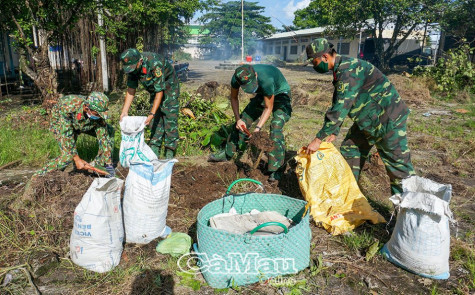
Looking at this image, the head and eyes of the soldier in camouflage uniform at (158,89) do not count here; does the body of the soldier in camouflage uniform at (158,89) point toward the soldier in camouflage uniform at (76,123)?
yes

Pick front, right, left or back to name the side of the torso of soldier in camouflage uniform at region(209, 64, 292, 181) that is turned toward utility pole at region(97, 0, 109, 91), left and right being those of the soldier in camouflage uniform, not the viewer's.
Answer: right

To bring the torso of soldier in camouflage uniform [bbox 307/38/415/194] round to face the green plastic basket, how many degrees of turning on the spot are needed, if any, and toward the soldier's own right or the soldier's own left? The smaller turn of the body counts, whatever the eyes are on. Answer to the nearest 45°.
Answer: approximately 45° to the soldier's own left

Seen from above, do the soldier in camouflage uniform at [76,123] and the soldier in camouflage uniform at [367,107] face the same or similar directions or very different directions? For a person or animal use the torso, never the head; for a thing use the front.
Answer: very different directions

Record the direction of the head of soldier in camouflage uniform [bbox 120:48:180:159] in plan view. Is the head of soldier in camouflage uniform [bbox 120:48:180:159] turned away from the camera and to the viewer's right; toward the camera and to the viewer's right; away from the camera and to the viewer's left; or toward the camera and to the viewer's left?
toward the camera and to the viewer's left

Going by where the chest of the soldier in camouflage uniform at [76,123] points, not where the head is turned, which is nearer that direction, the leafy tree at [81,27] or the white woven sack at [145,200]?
the white woven sack

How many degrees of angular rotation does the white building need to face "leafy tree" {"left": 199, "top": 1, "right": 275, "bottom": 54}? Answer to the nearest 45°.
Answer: approximately 90° to its right

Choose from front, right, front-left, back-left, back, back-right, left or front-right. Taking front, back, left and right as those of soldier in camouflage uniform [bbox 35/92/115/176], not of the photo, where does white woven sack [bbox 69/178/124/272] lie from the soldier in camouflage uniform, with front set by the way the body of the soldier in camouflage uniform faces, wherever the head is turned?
front-right

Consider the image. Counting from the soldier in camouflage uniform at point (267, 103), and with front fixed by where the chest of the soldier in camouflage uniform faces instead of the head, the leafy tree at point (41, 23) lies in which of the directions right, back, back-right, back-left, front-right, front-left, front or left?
right

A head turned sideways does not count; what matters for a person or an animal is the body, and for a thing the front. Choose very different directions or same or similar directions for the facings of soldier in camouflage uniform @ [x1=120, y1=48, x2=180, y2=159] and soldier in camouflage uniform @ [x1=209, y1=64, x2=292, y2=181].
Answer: same or similar directions

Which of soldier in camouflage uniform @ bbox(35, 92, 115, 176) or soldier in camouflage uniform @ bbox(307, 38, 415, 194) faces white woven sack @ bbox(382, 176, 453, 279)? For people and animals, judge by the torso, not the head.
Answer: soldier in camouflage uniform @ bbox(35, 92, 115, 176)

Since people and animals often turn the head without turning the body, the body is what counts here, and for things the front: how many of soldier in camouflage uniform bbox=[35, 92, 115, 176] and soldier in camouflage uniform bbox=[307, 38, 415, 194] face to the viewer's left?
1

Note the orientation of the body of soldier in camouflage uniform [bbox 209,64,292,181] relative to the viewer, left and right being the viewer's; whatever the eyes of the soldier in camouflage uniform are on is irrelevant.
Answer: facing the viewer and to the left of the viewer

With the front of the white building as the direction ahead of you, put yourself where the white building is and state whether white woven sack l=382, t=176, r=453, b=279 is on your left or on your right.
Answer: on your left

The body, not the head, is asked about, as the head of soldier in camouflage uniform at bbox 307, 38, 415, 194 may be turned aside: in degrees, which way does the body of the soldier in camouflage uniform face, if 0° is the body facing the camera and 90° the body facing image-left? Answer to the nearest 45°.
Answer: approximately 90°

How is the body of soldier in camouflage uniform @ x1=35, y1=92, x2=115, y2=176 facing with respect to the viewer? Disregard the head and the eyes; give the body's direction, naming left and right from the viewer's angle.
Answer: facing the viewer and to the right of the viewer
